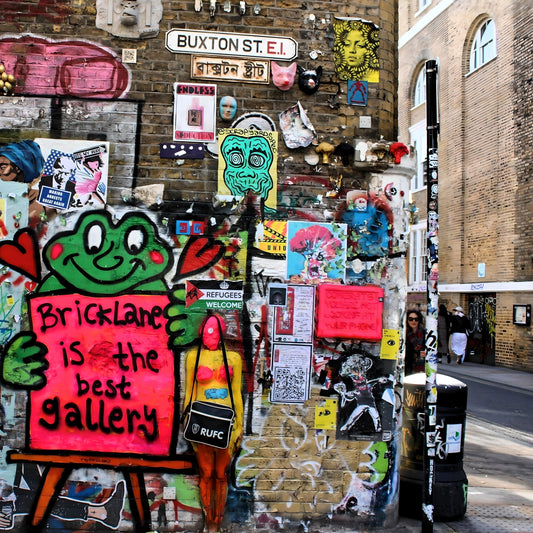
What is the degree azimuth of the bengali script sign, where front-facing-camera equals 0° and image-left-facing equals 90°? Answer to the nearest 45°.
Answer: approximately 0°

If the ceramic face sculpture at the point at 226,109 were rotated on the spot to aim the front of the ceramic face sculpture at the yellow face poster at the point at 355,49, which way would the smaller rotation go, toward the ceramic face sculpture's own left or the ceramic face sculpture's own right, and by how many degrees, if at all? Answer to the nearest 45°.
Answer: approximately 90° to the ceramic face sculpture's own left

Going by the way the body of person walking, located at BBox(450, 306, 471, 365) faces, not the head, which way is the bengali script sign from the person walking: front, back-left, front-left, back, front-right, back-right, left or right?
back
